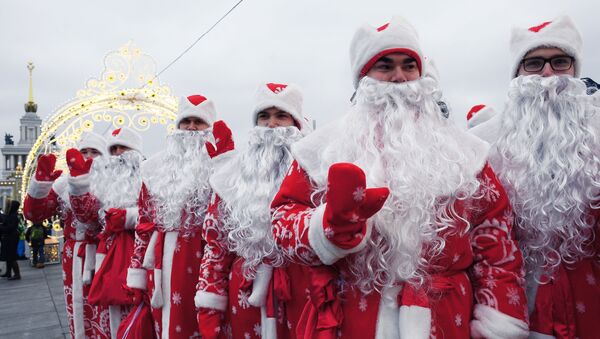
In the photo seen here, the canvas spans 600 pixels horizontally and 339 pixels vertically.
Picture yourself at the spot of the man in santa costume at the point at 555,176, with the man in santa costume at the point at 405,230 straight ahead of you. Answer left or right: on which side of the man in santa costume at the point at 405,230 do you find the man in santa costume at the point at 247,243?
right

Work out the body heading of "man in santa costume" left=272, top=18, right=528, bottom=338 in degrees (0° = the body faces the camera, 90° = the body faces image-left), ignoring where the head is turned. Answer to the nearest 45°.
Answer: approximately 0°

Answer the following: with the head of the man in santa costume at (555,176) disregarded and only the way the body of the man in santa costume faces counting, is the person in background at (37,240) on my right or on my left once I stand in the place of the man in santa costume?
on my right

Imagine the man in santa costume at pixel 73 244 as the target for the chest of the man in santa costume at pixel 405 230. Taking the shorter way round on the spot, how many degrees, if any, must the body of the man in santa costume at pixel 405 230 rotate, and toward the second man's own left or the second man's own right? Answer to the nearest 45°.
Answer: approximately 135° to the second man's own right

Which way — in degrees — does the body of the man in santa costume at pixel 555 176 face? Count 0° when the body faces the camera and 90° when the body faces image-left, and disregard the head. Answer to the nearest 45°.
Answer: approximately 0°

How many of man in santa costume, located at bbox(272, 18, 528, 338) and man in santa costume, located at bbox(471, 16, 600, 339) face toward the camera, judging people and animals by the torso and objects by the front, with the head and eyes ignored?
2

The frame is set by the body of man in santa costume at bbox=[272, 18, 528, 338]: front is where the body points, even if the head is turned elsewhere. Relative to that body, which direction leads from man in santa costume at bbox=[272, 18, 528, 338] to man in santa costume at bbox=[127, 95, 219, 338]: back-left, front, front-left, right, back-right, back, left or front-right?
back-right

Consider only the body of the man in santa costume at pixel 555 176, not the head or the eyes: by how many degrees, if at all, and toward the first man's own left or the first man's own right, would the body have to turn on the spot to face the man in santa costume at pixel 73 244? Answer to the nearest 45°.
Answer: approximately 90° to the first man's own right

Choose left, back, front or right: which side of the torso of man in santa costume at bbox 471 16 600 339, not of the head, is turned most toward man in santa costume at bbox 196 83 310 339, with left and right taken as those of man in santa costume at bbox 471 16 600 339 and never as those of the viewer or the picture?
right
